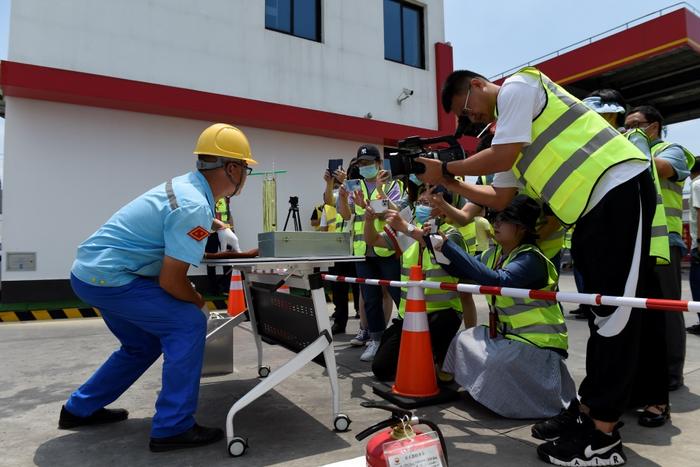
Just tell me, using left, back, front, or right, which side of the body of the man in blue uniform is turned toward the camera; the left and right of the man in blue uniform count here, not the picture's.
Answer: right

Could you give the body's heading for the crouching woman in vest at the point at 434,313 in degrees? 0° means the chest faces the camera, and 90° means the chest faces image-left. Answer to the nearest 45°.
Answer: approximately 45°

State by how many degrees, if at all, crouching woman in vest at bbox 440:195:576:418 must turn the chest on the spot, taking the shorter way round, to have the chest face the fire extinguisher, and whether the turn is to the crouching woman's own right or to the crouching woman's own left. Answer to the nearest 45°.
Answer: approximately 90° to the crouching woman's own left

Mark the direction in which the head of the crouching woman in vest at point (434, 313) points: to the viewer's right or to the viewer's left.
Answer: to the viewer's left

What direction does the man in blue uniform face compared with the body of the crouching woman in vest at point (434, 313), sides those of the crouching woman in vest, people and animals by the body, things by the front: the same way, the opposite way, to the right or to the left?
the opposite way

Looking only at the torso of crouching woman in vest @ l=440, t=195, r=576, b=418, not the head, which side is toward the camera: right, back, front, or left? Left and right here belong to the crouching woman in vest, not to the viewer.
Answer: left

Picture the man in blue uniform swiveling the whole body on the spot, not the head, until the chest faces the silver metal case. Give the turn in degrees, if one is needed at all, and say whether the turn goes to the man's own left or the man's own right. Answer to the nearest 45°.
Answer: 0° — they already face it

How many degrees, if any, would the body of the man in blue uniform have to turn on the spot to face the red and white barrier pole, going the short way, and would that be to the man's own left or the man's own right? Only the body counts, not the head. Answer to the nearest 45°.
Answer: approximately 45° to the man's own right
